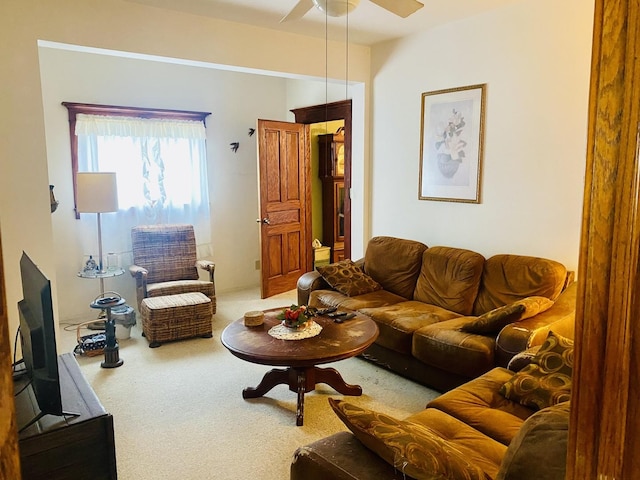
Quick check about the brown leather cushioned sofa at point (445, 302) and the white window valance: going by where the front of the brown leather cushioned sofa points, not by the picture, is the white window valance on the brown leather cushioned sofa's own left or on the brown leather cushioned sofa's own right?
on the brown leather cushioned sofa's own right

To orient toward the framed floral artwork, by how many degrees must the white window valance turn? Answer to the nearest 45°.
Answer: approximately 45° to its left

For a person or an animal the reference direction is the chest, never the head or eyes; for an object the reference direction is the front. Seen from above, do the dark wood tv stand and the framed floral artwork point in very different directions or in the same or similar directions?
very different directions

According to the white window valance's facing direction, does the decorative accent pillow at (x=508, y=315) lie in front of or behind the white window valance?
in front

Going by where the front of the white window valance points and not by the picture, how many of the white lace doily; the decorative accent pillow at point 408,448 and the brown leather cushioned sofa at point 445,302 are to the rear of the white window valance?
0

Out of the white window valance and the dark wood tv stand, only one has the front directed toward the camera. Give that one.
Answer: the white window valance

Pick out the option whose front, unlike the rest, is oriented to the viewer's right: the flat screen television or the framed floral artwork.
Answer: the flat screen television

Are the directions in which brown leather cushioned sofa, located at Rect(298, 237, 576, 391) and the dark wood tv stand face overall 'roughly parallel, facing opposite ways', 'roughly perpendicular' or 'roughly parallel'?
roughly parallel, facing opposite ways

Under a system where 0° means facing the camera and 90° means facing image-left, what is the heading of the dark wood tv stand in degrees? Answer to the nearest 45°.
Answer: approximately 270°

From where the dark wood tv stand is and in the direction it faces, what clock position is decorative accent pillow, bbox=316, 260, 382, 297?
The decorative accent pillow is roughly at 11 o'clock from the dark wood tv stand.

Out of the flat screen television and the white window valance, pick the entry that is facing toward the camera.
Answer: the white window valance

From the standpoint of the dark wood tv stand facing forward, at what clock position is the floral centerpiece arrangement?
The floral centerpiece arrangement is roughly at 11 o'clock from the dark wood tv stand.

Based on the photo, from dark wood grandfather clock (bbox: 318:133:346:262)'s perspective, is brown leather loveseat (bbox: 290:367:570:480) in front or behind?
in front

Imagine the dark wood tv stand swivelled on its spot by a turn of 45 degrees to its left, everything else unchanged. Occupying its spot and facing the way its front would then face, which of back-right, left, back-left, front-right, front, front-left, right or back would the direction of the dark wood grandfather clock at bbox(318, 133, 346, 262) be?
front

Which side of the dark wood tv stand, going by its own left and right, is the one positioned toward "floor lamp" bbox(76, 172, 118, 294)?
left

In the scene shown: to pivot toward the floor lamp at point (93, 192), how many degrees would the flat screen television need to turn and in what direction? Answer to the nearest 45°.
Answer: approximately 90° to its left

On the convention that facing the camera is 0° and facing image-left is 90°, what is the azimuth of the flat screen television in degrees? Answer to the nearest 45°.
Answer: approximately 270°

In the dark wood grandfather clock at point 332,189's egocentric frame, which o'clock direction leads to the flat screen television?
The flat screen television is roughly at 2 o'clock from the dark wood grandfather clock.

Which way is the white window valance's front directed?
toward the camera
